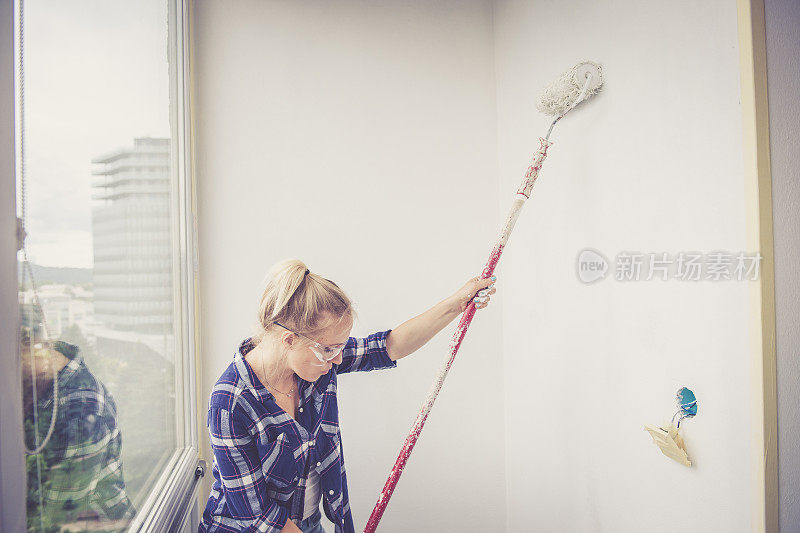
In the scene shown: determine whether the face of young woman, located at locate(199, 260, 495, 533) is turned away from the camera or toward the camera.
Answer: toward the camera

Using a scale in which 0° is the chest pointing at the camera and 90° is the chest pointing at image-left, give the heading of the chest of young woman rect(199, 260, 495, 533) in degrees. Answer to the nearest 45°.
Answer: approximately 315°
